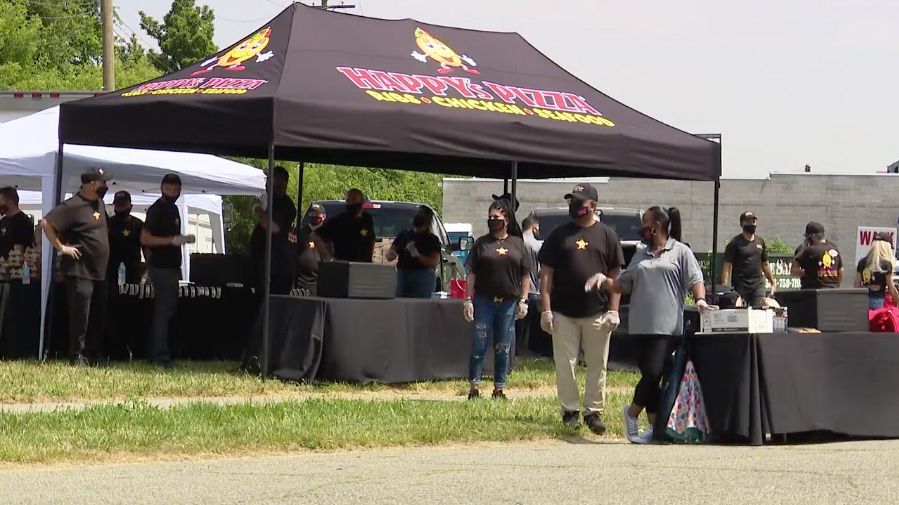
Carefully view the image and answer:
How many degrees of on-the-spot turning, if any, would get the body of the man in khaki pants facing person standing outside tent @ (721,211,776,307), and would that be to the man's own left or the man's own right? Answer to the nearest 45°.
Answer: approximately 180°

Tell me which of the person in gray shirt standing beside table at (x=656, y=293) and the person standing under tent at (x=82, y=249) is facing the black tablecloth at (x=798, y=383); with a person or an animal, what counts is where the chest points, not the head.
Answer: the person standing under tent at (x=82, y=249)

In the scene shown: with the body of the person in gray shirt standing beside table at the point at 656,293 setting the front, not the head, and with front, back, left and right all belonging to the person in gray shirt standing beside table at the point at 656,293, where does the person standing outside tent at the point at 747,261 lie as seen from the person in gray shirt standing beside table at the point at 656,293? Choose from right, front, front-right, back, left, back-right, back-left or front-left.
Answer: back-right

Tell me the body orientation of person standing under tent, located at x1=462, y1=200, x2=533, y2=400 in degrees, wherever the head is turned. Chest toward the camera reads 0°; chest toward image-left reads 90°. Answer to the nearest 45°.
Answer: approximately 0°

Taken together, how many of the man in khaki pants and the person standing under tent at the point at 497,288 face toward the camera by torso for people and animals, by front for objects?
2

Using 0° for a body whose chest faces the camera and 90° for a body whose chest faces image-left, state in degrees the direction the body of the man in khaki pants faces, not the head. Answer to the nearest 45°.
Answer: approximately 0°

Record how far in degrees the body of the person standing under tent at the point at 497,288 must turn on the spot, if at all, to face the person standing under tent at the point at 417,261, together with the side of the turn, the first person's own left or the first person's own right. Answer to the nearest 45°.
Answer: approximately 180°

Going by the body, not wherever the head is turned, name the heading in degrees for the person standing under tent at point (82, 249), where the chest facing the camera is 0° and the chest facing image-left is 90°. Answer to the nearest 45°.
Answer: approximately 315°

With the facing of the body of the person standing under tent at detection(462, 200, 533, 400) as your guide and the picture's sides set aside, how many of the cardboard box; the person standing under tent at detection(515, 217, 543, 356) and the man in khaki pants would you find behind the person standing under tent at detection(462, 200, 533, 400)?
1

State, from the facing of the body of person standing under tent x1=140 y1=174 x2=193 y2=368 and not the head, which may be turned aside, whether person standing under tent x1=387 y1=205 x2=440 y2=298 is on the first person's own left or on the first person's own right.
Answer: on the first person's own left
